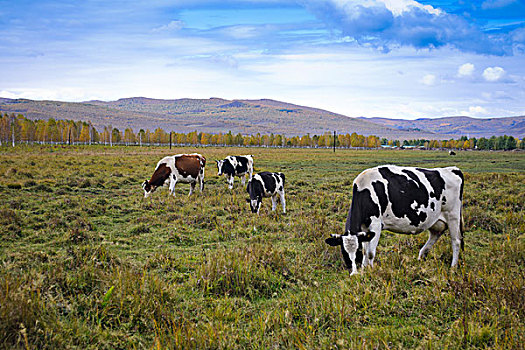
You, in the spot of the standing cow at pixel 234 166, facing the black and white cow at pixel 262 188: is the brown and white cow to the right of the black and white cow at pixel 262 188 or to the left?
right

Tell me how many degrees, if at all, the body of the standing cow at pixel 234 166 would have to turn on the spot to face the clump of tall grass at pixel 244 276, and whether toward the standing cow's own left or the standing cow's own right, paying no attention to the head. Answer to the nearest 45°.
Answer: approximately 45° to the standing cow's own left

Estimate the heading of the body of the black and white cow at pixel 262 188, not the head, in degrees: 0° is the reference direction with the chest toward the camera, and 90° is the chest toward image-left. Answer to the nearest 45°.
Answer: approximately 45°

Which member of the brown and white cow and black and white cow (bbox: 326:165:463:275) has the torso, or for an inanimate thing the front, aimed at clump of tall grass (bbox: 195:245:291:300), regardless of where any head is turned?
the black and white cow

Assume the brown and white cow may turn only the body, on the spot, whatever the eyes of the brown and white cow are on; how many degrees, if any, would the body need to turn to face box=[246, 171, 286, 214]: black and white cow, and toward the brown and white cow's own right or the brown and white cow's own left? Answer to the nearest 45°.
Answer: approximately 135° to the brown and white cow's own left

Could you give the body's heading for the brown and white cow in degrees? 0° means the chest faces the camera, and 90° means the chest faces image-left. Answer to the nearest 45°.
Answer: approximately 90°

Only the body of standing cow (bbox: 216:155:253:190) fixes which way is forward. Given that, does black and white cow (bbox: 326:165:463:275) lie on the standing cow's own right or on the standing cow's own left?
on the standing cow's own left

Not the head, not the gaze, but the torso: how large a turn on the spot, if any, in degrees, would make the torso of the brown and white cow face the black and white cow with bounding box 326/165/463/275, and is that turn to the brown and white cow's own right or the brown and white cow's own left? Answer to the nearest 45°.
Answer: approximately 90° to the brown and white cow's own left

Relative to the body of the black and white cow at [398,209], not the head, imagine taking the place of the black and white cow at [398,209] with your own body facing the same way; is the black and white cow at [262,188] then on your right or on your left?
on your right

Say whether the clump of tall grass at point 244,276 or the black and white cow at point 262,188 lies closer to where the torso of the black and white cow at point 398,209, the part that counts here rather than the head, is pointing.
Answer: the clump of tall grass

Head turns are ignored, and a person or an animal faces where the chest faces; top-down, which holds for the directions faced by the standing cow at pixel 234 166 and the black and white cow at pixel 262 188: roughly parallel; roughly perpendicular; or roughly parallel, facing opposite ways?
roughly parallel
